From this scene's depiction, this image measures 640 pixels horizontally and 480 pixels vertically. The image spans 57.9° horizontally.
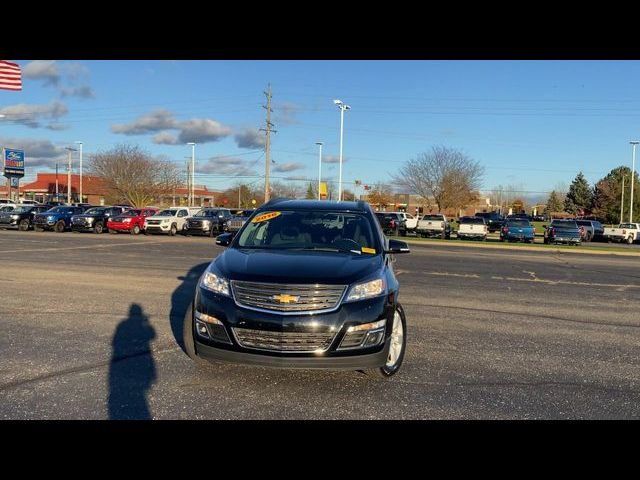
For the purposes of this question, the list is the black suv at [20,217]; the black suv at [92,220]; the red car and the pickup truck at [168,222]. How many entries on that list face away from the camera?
0

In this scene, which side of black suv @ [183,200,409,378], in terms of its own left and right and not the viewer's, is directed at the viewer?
front

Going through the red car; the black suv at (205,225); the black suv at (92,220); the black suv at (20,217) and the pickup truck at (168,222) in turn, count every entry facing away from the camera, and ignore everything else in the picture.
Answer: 0

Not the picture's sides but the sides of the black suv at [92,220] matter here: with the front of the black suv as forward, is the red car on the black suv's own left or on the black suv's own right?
on the black suv's own left

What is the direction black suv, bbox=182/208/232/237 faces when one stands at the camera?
facing the viewer and to the left of the viewer

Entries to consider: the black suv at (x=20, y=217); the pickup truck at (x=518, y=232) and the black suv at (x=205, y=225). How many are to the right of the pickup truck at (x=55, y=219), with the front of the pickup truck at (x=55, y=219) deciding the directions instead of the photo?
1

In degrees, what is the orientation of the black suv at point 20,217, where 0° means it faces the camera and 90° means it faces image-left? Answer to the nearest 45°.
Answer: approximately 45°

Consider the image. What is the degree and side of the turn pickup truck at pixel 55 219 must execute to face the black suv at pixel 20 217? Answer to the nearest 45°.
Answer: approximately 90° to its right

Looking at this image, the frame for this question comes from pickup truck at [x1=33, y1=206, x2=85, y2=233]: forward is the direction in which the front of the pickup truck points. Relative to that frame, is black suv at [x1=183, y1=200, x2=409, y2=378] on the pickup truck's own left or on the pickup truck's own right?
on the pickup truck's own left

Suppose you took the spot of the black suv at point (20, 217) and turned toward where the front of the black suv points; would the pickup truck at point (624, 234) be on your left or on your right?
on your left

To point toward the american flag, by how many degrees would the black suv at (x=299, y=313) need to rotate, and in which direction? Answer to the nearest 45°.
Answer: approximately 135° to its right

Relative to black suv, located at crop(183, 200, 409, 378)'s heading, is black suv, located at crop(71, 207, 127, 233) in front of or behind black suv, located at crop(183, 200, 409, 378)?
behind

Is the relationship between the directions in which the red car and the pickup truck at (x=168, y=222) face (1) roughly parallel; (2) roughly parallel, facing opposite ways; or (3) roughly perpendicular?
roughly parallel

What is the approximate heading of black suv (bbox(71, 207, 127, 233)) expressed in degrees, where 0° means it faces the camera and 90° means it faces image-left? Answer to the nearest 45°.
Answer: approximately 45°

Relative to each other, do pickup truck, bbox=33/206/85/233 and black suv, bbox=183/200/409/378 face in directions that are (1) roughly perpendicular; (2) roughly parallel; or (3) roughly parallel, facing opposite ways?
roughly parallel

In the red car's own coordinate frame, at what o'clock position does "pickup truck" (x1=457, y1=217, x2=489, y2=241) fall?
The pickup truck is roughly at 8 o'clock from the red car.
